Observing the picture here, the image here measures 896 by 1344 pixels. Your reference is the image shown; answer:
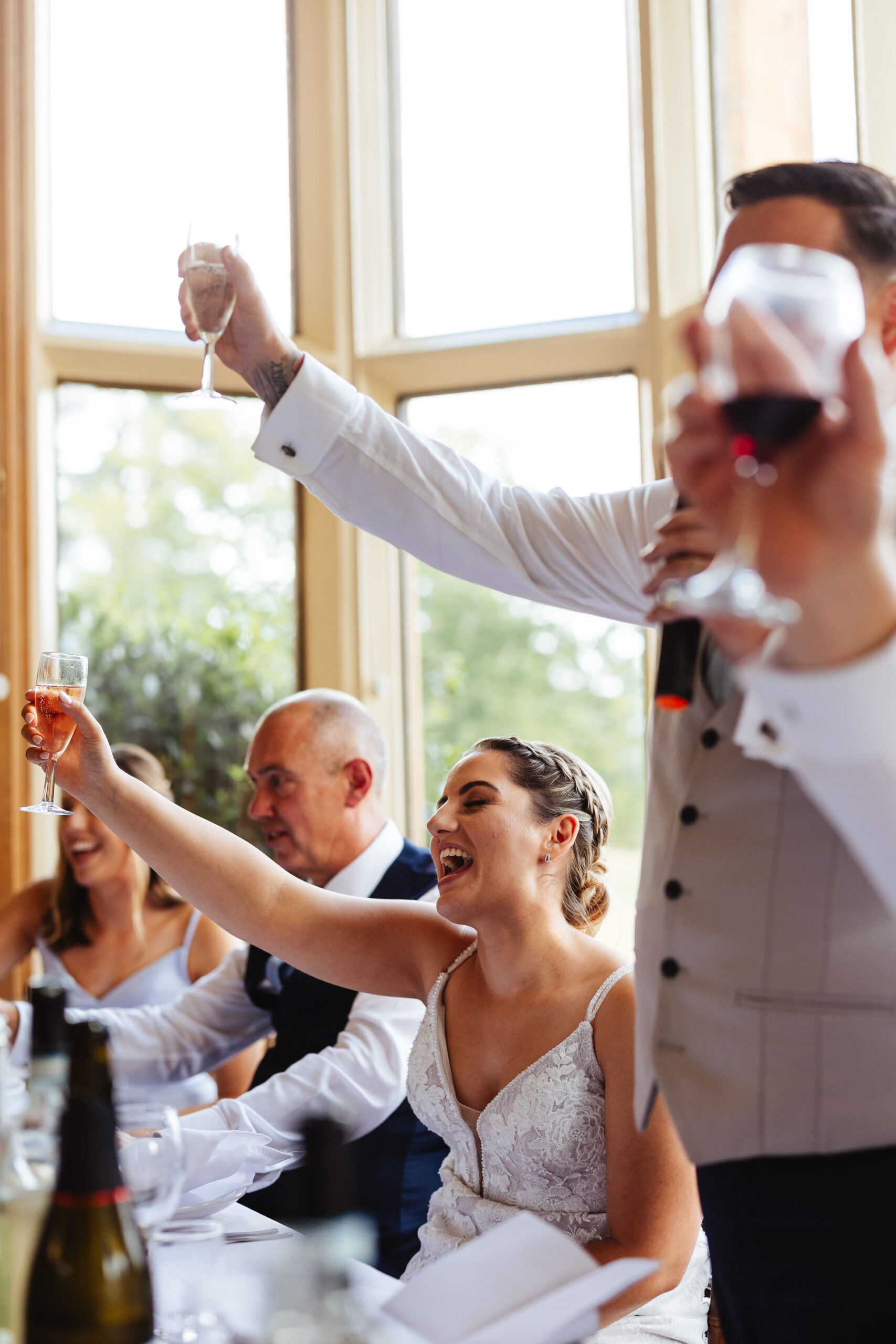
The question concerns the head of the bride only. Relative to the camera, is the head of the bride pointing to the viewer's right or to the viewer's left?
to the viewer's left

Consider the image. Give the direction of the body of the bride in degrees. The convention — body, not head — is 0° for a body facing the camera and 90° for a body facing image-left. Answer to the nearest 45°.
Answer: approximately 45°

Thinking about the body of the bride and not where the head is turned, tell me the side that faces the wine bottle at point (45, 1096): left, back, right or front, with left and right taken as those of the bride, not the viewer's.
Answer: front

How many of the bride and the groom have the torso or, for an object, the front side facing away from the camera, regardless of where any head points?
0
